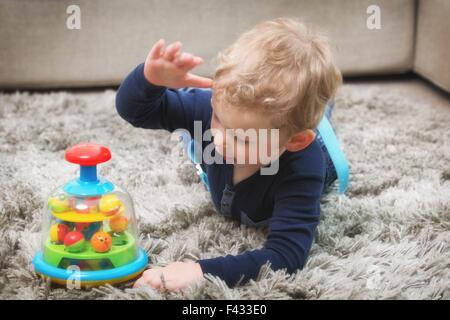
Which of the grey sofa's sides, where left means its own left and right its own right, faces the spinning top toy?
front

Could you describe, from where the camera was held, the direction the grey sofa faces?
facing the viewer
